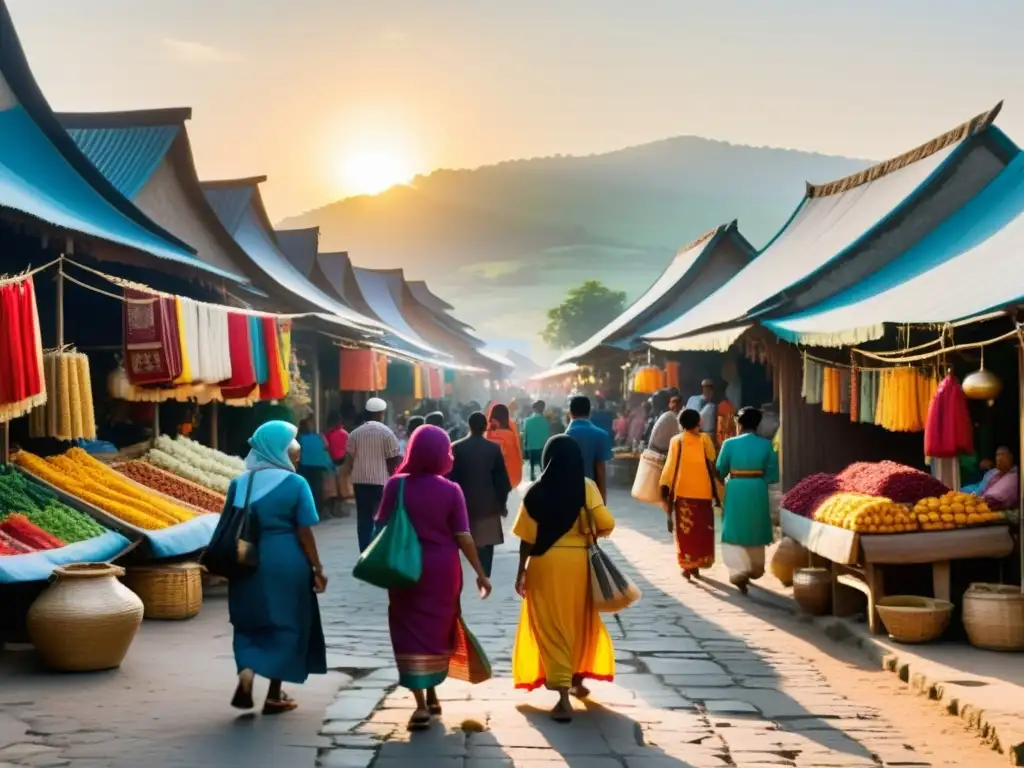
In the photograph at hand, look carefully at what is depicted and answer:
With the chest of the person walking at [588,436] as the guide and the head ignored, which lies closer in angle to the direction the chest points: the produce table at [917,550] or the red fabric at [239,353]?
the red fabric

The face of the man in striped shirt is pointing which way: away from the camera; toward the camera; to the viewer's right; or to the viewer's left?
away from the camera

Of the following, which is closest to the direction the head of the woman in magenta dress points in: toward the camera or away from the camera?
away from the camera

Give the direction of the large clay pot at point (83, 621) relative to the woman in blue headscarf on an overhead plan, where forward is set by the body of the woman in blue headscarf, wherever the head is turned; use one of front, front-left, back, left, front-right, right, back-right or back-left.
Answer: left

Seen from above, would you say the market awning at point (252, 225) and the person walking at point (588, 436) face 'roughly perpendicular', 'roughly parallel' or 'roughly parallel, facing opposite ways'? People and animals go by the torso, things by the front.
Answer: roughly perpendicular

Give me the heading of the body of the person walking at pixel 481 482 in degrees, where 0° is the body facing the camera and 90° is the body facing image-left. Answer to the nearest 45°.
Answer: approximately 180°

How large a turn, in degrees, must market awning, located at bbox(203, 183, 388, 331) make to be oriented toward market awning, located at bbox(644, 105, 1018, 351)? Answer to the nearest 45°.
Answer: approximately 45° to its right

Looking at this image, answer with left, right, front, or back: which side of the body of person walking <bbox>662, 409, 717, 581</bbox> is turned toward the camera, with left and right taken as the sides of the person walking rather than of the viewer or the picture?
back

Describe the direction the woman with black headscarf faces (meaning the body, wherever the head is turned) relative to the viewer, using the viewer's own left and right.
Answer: facing away from the viewer

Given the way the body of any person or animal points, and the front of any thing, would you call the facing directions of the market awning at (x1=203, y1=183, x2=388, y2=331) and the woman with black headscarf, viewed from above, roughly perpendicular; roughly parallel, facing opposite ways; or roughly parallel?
roughly perpendicular

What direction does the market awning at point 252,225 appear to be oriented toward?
to the viewer's right

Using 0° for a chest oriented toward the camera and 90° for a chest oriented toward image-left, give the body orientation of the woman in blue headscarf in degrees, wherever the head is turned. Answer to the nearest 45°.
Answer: approximately 225°

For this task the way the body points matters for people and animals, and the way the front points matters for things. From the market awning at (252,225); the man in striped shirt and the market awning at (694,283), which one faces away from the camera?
the man in striped shirt

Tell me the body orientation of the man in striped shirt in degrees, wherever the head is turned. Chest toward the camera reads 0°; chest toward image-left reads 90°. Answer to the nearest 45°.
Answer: approximately 180°

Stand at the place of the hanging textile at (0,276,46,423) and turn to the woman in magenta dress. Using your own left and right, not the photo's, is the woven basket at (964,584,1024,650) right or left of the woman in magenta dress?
left
